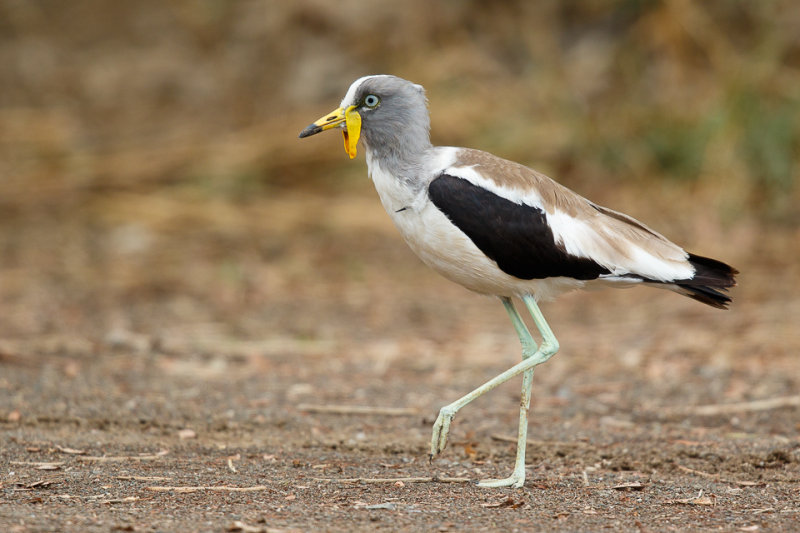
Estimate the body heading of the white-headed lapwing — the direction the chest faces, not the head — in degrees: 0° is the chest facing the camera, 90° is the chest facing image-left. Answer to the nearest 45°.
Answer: approximately 90°
